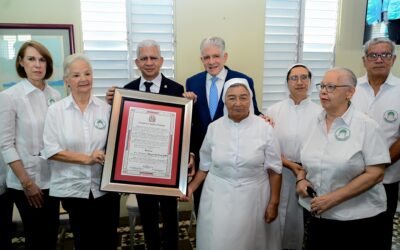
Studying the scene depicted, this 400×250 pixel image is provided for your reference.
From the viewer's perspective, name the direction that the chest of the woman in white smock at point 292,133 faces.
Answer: toward the camera

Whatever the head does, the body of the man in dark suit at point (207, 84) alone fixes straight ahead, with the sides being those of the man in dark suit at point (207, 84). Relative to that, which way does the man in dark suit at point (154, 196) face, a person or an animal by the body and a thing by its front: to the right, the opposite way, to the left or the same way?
the same way

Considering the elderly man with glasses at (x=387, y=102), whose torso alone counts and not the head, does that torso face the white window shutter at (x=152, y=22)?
no

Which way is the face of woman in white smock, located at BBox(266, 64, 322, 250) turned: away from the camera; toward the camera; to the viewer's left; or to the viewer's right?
toward the camera

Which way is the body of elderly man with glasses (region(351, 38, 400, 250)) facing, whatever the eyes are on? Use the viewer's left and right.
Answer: facing the viewer

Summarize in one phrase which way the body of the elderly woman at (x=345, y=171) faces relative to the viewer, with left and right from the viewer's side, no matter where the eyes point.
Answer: facing the viewer and to the left of the viewer

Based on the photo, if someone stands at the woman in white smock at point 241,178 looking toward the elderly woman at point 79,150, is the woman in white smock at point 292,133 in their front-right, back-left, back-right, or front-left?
back-right

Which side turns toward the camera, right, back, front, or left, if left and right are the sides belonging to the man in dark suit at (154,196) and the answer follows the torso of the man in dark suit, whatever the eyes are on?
front

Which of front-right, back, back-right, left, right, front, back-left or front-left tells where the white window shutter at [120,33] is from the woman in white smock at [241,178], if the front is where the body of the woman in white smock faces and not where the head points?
back-right

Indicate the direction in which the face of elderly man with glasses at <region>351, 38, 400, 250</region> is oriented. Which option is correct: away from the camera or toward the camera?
toward the camera

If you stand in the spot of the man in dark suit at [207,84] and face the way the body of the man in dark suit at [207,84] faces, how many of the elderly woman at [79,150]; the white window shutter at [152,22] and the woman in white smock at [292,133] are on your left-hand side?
1

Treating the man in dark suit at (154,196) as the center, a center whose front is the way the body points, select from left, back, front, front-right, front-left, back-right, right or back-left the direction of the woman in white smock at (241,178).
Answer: front-left

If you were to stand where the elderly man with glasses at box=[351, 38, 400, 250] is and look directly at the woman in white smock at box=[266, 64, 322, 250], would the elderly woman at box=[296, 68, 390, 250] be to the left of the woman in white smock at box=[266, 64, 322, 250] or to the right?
left

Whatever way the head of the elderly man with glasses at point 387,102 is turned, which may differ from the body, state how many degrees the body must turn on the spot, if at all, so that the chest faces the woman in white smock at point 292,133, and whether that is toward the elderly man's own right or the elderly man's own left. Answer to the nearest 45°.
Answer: approximately 90° to the elderly man's own right
